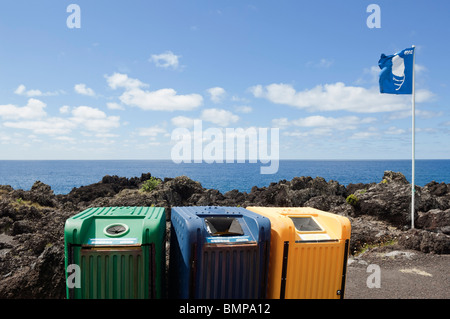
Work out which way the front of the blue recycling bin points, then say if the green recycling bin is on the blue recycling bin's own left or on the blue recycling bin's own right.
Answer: on the blue recycling bin's own right

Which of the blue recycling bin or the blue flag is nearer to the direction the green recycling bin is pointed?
the blue recycling bin

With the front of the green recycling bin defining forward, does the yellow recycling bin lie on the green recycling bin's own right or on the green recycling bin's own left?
on the green recycling bin's own left

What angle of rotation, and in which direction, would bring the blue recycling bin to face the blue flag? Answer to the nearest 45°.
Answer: approximately 135° to its left

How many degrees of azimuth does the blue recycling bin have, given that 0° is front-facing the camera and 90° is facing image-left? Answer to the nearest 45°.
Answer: approximately 0°

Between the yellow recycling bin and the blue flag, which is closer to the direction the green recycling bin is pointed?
the yellow recycling bin

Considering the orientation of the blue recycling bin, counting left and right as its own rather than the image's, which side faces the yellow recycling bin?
left

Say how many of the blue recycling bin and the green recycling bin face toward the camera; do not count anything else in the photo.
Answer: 2

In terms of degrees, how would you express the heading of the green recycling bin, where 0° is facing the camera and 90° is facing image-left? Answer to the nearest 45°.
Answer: approximately 0°
